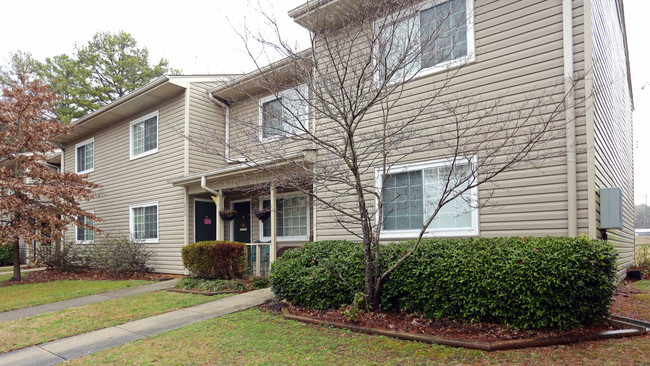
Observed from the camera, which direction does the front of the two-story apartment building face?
facing the viewer and to the left of the viewer

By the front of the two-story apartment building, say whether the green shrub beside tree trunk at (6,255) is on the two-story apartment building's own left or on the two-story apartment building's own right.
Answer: on the two-story apartment building's own right

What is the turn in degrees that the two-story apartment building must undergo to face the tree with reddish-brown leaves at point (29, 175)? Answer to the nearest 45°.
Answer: approximately 90° to its right

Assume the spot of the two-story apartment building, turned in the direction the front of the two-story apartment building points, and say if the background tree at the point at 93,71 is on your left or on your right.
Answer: on your right

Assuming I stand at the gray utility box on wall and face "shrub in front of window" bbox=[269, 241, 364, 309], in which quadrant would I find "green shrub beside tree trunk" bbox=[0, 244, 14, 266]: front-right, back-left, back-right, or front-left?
front-right
